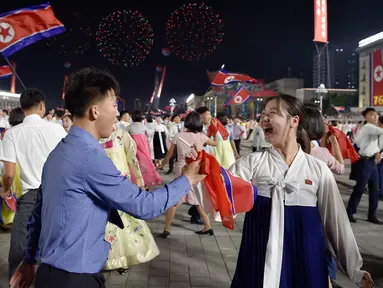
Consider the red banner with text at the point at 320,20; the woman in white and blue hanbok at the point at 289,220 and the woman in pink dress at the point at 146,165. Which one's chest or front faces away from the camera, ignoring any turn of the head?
the woman in pink dress

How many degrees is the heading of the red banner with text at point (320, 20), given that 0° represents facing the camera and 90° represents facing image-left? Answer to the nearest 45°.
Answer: approximately 0°

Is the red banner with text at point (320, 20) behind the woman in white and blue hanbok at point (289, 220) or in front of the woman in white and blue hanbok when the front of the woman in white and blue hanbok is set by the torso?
behind

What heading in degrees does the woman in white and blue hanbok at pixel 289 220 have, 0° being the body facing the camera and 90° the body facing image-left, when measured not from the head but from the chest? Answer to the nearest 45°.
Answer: approximately 45°

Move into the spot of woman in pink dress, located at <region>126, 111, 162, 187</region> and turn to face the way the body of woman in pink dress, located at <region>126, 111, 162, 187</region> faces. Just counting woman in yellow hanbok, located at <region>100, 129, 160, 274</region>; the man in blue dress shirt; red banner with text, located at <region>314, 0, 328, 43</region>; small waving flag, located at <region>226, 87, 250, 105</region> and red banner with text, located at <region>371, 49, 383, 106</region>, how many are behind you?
2

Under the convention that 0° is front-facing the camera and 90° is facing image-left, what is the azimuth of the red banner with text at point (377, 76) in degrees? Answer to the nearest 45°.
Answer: approximately 45°

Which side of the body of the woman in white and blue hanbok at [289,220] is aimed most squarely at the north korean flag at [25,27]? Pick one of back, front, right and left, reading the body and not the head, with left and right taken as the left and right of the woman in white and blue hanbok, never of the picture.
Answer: right

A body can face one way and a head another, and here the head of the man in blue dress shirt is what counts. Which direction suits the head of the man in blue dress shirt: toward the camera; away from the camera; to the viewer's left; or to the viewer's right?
to the viewer's right
